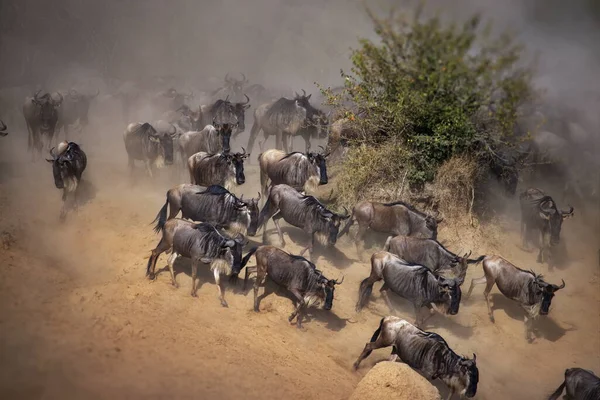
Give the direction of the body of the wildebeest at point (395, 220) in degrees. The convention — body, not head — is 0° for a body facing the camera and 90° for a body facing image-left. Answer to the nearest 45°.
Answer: approximately 270°

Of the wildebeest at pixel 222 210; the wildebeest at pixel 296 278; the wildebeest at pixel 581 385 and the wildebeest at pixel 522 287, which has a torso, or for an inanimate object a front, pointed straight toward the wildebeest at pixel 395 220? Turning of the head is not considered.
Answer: the wildebeest at pixel 222 210

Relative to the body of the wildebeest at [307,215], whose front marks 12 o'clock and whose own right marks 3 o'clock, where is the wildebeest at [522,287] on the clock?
the wildebeest at [522,287] is roughly at 11 o'clock from the wildebeest at [307,215].

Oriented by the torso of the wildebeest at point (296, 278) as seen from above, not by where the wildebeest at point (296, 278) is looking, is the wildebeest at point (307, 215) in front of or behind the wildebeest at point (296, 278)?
behind
